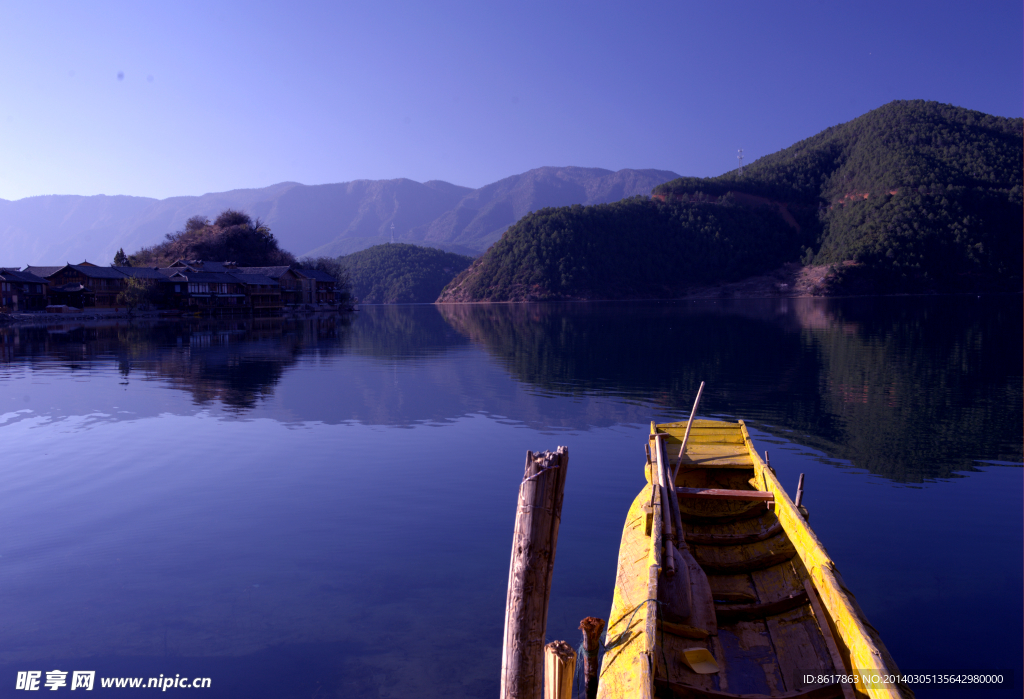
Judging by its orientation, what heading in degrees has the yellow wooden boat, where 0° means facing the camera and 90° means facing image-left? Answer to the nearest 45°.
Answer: approximately 180°

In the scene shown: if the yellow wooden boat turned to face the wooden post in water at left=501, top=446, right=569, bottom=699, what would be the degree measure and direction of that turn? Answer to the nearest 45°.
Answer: approximately 135° to its left

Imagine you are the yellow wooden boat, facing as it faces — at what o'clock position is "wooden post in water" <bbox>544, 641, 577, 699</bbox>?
The wooden post in water is roughly at 7 o'clock from the yellow wooden boat.
